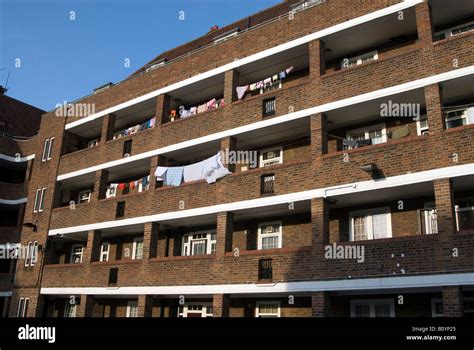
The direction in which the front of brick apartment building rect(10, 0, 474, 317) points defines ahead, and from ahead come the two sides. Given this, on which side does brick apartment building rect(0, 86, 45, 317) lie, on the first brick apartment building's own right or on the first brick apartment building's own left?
on the first brick apartment building's own right

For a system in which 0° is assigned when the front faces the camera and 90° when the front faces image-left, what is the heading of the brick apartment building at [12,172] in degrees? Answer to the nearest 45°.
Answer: approximately 315°

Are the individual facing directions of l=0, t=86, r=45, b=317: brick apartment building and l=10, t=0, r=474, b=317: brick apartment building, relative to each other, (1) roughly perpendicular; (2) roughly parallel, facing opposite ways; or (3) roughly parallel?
roughly perpendicular

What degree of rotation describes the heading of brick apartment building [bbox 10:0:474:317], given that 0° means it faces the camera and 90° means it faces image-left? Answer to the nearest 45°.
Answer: approximately 45°
